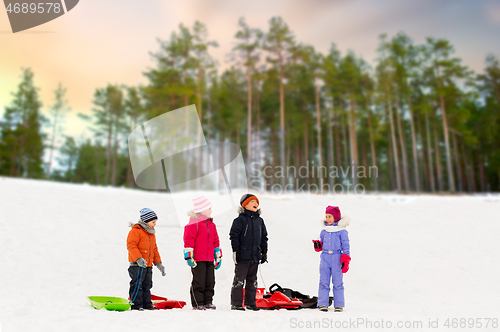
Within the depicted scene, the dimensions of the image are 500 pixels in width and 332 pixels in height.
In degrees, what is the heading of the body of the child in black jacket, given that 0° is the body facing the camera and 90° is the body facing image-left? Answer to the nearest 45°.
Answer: approximately 315°

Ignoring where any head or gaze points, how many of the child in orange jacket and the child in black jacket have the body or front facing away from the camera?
0

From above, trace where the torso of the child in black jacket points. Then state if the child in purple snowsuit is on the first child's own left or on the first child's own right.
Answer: on the first child's own left

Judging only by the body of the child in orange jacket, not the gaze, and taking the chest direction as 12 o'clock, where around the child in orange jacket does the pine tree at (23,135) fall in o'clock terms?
The pine tree is roughly at 7 o'clock from the child in orange jacket.

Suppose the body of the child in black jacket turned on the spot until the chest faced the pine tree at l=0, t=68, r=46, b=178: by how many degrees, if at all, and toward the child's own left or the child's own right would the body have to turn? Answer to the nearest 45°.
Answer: approximately 180°

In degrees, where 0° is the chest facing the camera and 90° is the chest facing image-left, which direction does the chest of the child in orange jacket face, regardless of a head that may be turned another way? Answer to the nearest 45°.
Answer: approximately 315°

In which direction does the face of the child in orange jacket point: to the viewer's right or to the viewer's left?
to the viewer's right

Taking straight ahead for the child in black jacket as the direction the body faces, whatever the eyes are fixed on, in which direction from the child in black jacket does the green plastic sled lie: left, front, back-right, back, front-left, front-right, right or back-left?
back-right

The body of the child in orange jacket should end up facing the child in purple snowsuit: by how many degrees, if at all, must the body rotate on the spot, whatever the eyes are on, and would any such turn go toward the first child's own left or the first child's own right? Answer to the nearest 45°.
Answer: approximately 45° to the first child's own left
